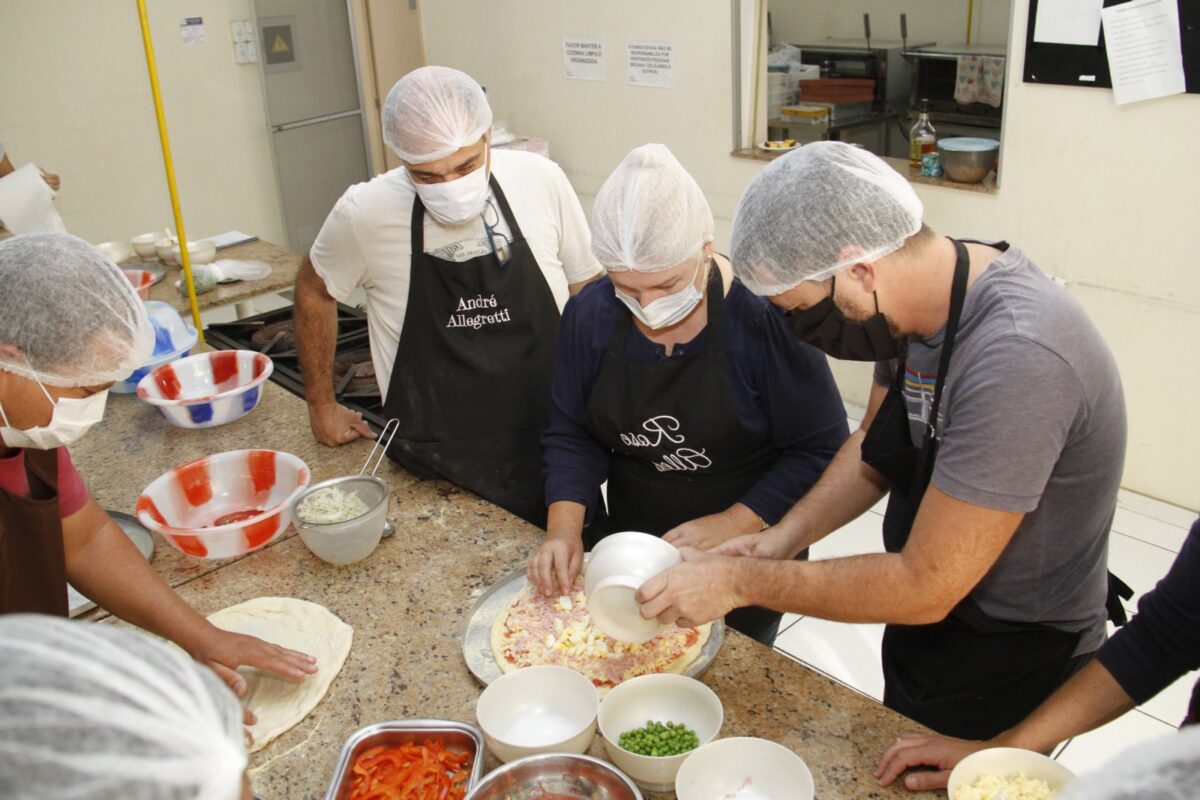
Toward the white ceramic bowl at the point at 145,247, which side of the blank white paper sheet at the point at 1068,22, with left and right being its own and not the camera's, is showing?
right

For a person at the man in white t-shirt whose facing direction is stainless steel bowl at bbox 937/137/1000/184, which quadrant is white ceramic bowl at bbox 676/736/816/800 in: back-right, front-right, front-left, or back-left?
back-right

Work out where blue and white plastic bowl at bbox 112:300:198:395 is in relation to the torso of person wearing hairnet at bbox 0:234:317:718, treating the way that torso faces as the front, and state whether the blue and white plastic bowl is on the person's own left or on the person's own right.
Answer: on the person's own left

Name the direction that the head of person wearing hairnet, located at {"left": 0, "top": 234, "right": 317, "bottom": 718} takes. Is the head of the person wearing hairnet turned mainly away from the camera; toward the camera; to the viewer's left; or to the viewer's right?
to the viewer's right

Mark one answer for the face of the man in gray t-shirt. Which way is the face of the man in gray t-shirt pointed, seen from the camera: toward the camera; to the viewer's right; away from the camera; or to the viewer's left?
to the viewer's left

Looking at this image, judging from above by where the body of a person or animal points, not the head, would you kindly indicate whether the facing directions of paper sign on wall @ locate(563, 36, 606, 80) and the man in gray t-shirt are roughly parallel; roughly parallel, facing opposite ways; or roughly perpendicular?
roughly perpendicular

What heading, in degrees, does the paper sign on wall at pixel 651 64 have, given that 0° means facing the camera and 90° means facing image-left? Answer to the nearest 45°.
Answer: approximately 0°

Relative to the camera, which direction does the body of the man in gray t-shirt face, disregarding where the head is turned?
to the viewer's left

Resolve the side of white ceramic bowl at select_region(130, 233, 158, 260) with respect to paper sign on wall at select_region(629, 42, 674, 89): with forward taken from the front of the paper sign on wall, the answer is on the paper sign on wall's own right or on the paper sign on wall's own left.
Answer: on the paper sign on wall's own right
